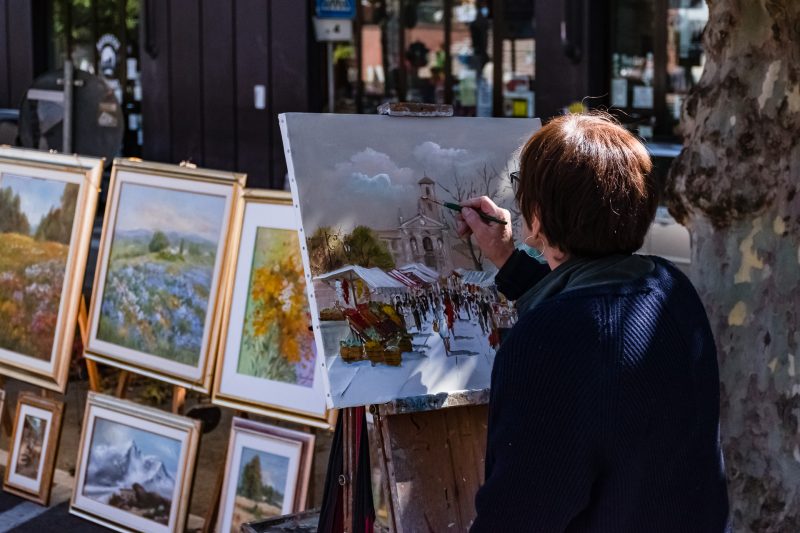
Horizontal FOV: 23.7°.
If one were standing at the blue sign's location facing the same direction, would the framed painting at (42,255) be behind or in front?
in front

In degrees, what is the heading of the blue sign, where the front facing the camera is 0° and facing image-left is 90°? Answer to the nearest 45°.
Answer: approximately 0°

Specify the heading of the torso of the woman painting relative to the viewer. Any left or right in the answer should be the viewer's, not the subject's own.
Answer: facing away from the viewer and to the left of the viewer

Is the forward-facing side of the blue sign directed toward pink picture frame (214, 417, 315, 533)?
yes

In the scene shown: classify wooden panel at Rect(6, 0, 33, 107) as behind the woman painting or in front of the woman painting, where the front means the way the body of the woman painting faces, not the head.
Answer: in front

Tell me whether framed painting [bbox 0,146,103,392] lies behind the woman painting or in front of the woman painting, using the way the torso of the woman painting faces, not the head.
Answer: in front

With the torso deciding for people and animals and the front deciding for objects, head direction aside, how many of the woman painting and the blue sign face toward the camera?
1

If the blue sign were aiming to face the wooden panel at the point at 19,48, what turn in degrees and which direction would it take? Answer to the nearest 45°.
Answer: approximately 135° to its right

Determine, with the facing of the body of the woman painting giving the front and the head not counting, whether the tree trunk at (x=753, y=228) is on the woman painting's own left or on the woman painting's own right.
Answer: on the woman painting's own right
